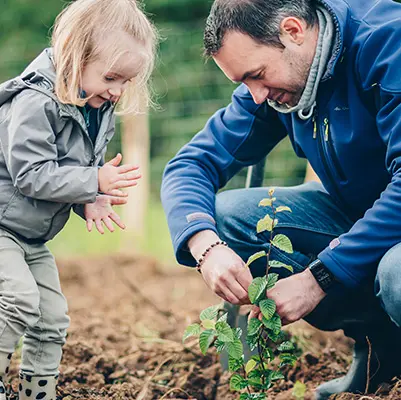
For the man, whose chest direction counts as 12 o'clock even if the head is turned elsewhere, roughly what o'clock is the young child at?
The young child is roughly at 1 o'clock from the man.

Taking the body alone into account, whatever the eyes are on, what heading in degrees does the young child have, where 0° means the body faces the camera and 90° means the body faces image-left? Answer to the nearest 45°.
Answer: approximately 315°

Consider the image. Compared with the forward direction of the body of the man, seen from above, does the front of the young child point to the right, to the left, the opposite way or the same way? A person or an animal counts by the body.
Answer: to the left

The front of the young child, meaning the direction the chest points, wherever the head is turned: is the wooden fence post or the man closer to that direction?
the man

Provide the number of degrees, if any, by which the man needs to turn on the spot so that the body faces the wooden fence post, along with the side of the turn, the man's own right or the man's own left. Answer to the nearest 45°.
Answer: approximately 135° to the man's own right

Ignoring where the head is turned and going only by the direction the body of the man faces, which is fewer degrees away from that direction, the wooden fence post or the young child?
the young child

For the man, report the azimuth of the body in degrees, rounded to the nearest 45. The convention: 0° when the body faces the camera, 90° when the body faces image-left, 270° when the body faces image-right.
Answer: approximately 45°

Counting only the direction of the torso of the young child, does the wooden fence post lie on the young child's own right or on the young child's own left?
on the young child's own left

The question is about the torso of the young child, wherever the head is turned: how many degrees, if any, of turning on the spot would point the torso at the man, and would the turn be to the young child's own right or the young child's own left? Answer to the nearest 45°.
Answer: approximately 45° to the young child's own left
